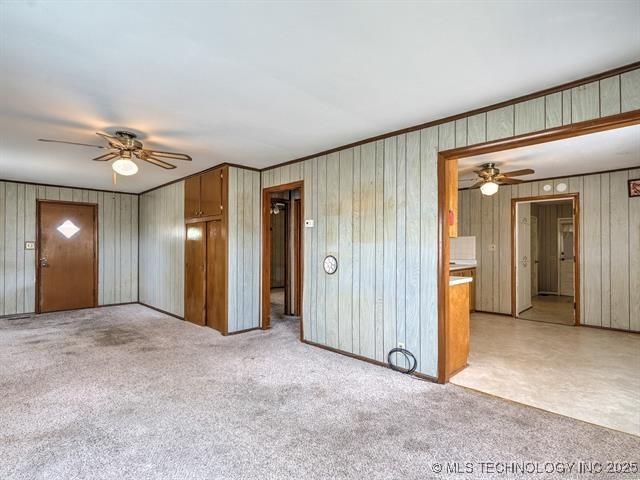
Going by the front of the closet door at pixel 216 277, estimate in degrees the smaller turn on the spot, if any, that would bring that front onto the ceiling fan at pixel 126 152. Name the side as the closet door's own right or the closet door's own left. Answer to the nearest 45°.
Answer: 0° — it already faces it

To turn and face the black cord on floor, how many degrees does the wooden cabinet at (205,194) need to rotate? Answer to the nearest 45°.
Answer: approximately 90° to its left

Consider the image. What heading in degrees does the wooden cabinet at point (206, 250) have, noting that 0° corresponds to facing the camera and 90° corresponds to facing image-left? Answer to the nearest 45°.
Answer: approximately 45°

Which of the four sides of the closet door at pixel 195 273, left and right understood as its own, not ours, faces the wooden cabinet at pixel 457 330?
left

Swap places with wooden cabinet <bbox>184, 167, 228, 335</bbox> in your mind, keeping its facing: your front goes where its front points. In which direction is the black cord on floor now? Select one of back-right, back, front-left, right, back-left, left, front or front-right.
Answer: left

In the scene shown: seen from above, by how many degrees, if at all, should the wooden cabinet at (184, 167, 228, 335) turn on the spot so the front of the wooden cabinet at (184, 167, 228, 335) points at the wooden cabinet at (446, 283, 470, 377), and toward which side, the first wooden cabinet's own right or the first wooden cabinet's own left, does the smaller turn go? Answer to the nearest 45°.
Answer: approximately 90° to the first wooden cabinet's own left

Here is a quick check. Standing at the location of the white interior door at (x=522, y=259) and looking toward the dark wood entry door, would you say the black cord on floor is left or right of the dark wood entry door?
left

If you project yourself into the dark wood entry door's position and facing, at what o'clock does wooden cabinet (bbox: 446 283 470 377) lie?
The wooden cabinet is roughly at 11 o'clock from the dark wood entry door.

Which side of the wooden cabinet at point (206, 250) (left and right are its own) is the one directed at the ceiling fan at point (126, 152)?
front

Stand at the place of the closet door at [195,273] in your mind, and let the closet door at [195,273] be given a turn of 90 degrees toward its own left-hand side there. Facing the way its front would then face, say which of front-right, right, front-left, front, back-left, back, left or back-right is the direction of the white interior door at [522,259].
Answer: front-left

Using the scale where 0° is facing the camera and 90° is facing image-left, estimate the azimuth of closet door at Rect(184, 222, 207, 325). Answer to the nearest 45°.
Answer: approximately 45°

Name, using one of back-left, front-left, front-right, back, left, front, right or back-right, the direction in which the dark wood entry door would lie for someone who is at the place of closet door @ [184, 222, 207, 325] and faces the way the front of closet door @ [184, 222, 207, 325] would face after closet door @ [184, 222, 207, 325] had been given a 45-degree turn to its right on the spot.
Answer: front-right

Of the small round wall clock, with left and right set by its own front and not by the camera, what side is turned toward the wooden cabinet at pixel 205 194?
right
